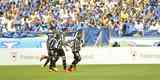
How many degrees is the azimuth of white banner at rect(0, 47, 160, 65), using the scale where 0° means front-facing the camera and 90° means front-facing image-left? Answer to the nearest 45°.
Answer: approximately 0°

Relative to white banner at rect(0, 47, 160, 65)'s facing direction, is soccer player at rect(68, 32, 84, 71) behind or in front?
in front
